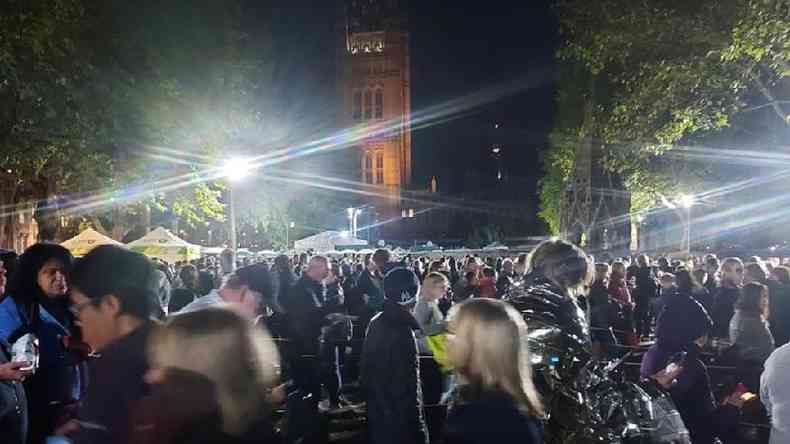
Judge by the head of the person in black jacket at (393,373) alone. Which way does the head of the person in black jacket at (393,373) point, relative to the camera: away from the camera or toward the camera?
away from the camera

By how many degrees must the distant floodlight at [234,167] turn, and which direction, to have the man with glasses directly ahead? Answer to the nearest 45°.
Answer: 0° — it already faces them

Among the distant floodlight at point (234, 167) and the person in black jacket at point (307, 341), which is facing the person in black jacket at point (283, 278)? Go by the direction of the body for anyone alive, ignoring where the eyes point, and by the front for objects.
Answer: the distant floodlight

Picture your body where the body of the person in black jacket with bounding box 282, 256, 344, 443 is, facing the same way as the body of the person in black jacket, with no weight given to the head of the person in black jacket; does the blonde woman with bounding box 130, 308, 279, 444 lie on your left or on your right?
on your right

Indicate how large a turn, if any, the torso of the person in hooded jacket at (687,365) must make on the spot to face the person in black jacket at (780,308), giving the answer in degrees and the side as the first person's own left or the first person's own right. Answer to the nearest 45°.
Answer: approximately 90° to the first person's own left

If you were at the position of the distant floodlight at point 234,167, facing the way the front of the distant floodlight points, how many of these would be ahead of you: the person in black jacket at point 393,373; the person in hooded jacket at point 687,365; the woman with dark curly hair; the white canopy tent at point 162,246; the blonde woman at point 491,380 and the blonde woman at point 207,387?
5
